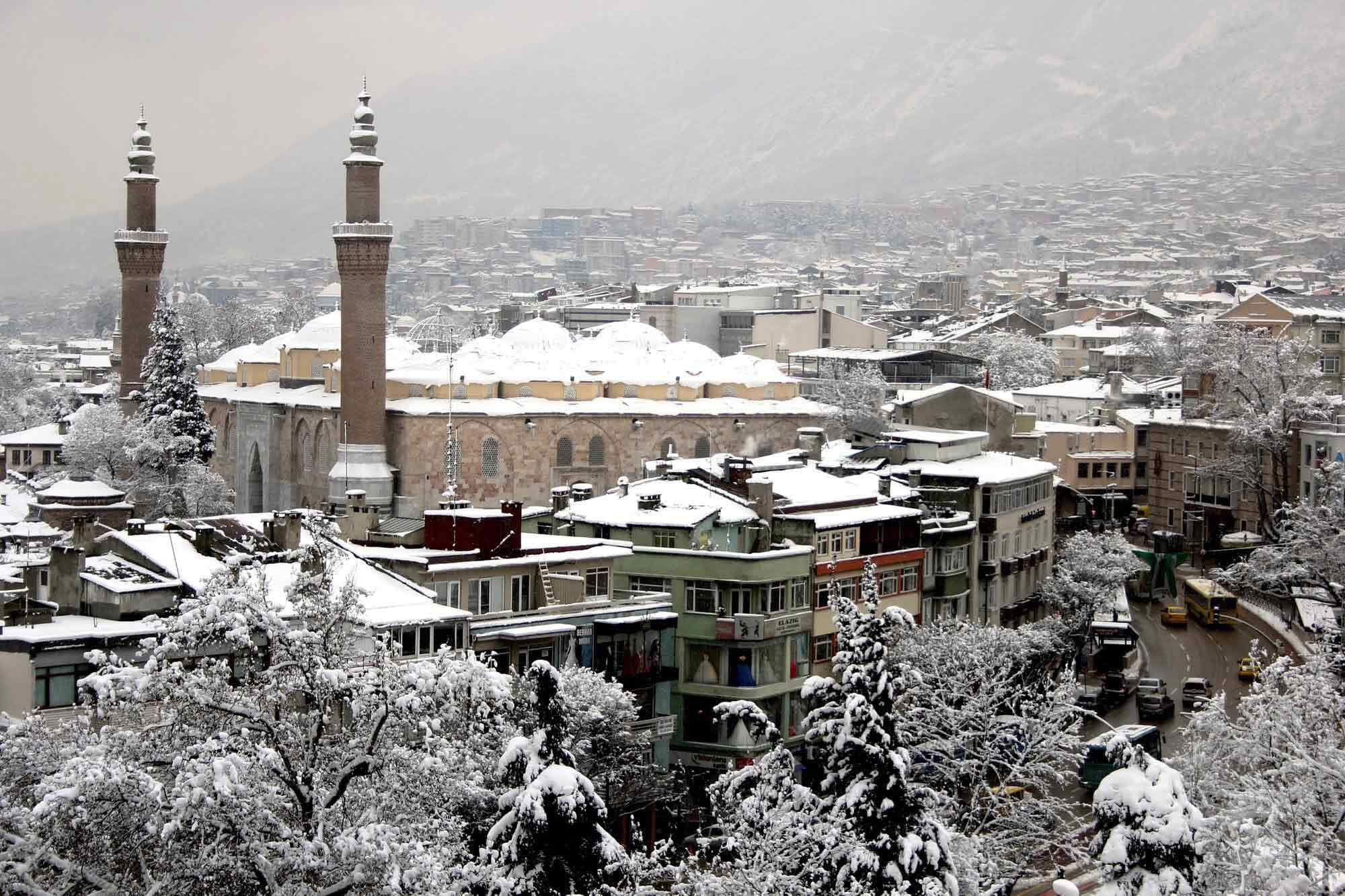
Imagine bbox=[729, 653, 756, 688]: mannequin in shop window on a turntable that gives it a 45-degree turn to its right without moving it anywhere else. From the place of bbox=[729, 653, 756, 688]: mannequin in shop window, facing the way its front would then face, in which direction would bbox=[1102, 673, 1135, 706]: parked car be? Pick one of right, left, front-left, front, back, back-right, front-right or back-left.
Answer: back

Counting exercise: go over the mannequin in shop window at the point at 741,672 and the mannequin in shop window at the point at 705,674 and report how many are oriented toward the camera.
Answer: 2

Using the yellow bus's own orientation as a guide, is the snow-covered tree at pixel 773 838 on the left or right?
on its right

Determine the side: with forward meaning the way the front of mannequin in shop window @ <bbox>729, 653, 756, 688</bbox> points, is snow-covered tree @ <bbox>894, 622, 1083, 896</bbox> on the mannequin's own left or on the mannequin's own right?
on the mannequin's own left

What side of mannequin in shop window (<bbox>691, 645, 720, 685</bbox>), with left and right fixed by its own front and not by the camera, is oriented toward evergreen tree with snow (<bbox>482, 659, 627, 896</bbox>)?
front

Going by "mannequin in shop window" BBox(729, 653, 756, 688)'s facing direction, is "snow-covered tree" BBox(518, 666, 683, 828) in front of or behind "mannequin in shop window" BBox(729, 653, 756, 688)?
in front

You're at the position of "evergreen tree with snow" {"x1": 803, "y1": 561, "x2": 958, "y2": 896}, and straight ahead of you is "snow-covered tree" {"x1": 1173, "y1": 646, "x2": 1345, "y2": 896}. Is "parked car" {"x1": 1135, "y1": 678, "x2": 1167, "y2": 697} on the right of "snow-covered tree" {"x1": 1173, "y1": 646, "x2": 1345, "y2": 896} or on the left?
left

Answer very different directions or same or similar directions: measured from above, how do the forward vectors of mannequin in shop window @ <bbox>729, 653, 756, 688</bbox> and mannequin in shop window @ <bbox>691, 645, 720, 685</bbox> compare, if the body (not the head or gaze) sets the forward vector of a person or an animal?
same or similar directions

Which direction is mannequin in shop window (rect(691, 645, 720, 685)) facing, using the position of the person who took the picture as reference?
facing the viewer

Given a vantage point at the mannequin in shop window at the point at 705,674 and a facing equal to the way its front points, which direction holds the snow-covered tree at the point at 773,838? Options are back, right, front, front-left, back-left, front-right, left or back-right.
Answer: front

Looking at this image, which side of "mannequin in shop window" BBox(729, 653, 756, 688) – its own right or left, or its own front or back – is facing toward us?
front

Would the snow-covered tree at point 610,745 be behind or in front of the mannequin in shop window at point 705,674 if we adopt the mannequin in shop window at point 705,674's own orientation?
in front

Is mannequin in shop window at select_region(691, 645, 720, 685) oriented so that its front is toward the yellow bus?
no

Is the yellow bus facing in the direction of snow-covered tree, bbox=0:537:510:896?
no
